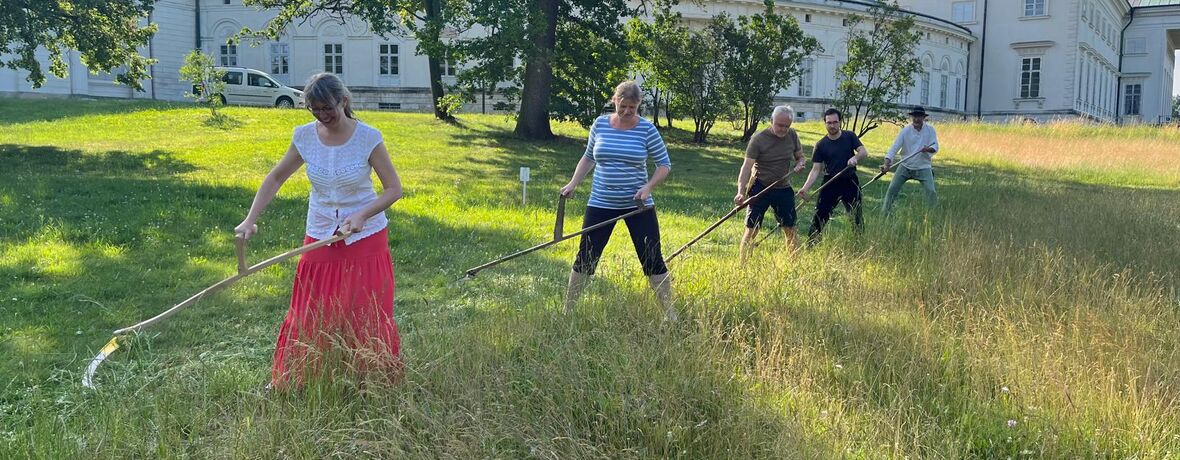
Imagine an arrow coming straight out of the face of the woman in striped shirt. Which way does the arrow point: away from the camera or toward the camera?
toward the camera

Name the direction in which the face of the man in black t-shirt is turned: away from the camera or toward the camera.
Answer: toward the camera

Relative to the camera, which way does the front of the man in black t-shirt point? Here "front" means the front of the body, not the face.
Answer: toward the camera

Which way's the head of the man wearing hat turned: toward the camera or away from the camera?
toward the camera

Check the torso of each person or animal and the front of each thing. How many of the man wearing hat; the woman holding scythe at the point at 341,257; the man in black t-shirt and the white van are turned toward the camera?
3

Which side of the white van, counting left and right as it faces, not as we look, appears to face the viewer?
right

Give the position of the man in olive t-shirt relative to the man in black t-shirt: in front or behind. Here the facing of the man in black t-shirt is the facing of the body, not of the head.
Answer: in front

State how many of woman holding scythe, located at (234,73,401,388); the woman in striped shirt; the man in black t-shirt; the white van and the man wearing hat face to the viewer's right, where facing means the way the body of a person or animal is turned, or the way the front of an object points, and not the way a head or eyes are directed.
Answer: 1

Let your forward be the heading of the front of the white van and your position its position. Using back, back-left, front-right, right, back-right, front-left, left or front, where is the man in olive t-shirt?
right

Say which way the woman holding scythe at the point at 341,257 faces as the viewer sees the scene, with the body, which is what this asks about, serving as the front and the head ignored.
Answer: toward the camera

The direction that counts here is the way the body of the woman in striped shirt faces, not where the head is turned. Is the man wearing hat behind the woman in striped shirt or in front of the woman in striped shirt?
behind

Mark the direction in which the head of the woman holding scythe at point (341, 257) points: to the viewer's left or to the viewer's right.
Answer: to the viewer's left

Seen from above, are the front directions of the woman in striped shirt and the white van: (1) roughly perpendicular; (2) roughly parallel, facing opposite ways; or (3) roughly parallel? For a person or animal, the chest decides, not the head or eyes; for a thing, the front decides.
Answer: roughly perpendicular
